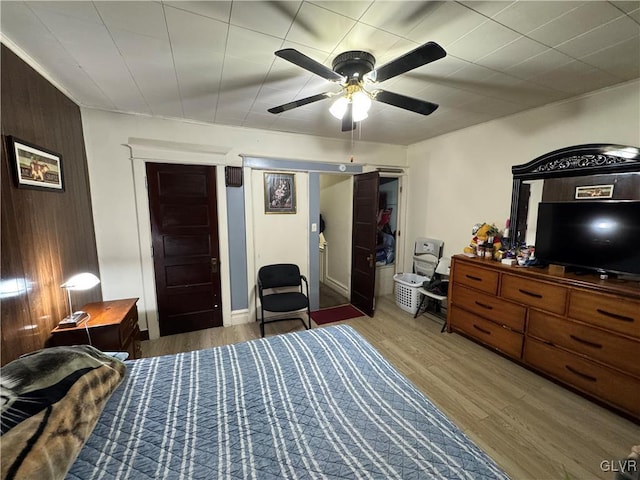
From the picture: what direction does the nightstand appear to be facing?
to the viewer's right

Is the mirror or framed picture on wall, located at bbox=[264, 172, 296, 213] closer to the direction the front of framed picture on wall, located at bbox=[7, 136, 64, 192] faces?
the mirror

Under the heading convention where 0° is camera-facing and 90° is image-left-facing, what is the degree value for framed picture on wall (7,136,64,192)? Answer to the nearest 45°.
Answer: approximately 315°

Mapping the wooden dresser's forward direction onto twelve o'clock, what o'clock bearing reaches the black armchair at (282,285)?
The black armchair is roughly at 1 o'clock from the wooden dresser.

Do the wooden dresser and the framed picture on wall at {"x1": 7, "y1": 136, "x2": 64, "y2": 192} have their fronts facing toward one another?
yes

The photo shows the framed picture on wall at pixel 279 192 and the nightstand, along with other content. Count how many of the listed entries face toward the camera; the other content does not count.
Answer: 1

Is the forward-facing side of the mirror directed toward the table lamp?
yes
